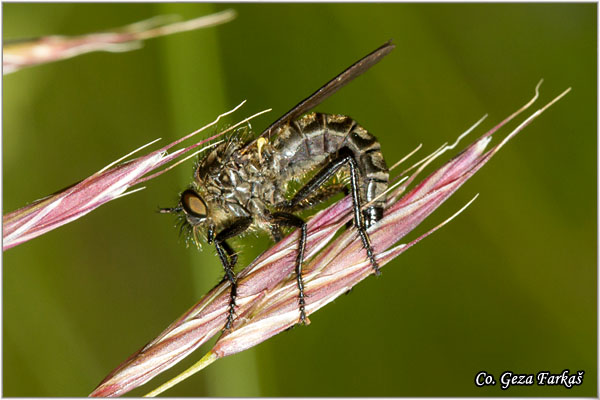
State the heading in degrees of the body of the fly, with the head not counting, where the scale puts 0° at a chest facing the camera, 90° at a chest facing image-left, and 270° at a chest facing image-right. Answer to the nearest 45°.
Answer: approximately 90°

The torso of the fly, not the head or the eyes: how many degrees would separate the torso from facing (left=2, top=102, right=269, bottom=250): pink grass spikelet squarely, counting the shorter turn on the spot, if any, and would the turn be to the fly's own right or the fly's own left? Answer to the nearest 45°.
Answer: approximately 45° to the fly's own left
